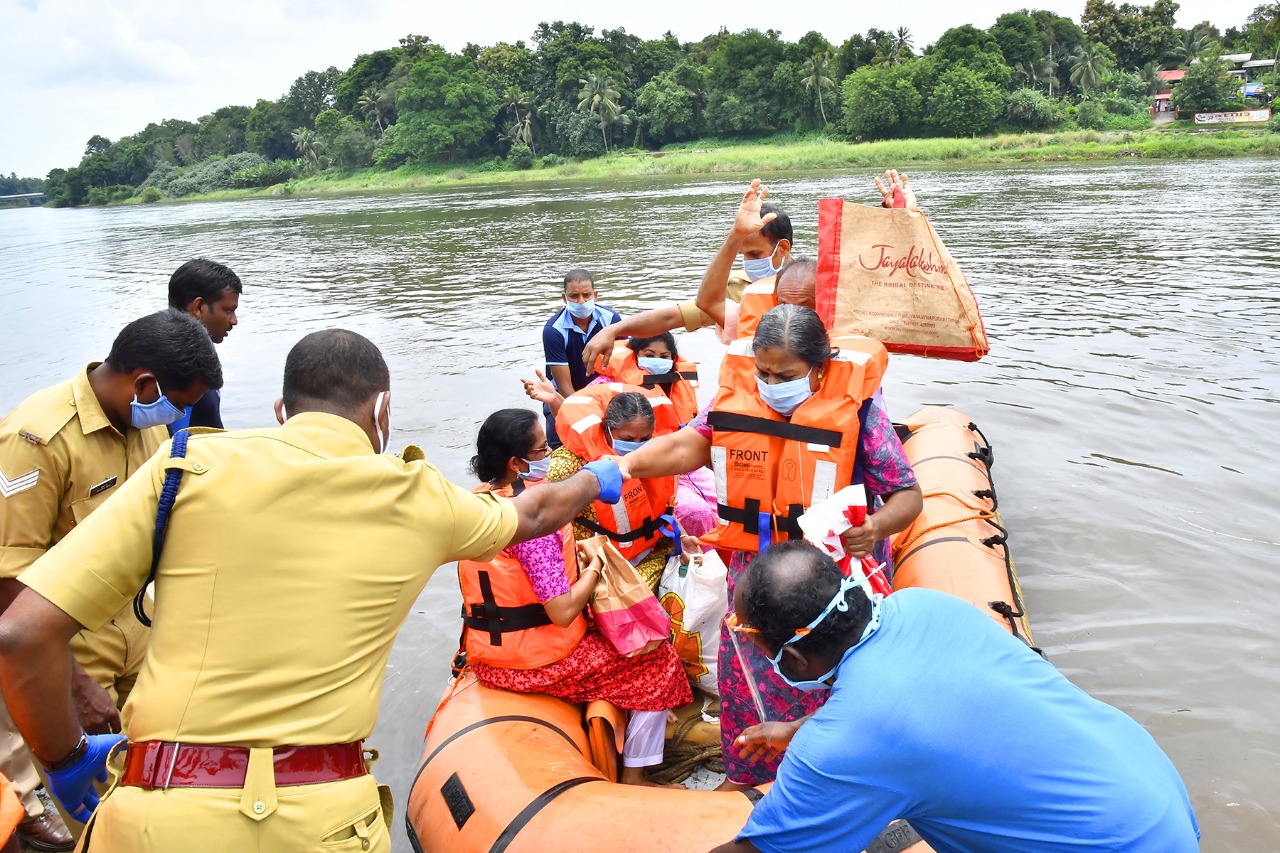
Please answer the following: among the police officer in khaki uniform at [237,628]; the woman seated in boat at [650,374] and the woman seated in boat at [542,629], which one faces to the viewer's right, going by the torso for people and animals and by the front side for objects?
the woman seated in boat at [542,629]

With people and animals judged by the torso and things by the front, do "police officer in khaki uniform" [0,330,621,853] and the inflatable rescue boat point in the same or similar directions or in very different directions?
very different directions

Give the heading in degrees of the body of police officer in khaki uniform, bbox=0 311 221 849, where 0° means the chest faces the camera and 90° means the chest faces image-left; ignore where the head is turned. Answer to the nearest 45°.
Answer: approximately 315°

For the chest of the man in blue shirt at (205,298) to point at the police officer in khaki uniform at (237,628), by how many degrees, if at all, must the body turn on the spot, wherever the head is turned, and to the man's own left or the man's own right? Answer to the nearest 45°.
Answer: approximately 90° to the man's own right

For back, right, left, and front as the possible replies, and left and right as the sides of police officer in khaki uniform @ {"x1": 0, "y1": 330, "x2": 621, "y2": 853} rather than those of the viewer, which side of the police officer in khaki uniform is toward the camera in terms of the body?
back

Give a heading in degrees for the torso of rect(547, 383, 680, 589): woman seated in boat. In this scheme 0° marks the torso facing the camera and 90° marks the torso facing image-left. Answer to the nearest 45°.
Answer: approximately 315°

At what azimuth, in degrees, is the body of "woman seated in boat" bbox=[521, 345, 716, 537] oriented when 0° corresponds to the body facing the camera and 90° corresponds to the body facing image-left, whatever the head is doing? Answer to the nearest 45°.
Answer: approximately 0°

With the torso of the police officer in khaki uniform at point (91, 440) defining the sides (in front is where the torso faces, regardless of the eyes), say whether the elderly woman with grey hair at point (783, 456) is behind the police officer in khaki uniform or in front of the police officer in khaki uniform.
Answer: in front

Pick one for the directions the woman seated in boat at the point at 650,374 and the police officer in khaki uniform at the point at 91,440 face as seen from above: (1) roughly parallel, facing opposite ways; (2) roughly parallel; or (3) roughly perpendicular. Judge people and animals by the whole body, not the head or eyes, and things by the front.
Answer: roughly perpendicular

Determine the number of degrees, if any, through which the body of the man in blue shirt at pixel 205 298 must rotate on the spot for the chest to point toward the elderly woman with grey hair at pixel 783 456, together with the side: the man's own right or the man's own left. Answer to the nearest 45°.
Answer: approximately 45° to the man's own right

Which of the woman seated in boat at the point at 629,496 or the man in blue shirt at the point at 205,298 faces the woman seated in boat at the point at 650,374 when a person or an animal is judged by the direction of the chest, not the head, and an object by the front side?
the man in blue shirt

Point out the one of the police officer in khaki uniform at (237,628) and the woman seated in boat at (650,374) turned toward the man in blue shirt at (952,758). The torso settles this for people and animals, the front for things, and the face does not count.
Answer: the woman seated in boat

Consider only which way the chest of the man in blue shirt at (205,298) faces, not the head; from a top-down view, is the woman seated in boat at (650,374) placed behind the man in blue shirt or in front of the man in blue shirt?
in front

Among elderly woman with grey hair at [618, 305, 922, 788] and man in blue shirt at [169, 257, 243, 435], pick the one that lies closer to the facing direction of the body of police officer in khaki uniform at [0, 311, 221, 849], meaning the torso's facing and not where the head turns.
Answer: the elderly woman with grey hair
